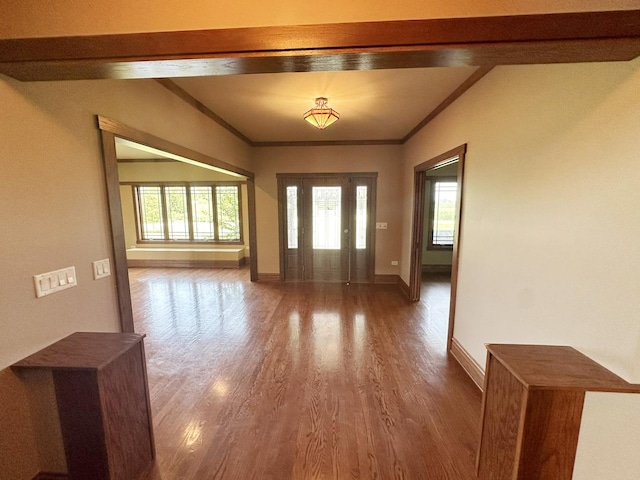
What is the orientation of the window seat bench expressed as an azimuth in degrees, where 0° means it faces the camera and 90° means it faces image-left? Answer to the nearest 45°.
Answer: approximately 0°

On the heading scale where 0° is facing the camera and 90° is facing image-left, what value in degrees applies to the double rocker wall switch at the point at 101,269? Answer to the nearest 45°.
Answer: approximately 315°

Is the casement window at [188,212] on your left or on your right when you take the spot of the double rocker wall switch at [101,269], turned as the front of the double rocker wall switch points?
on your left

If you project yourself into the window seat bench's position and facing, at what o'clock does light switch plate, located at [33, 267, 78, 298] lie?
The light switch plate is roughly at 12 o'clock from the window seat bench.
